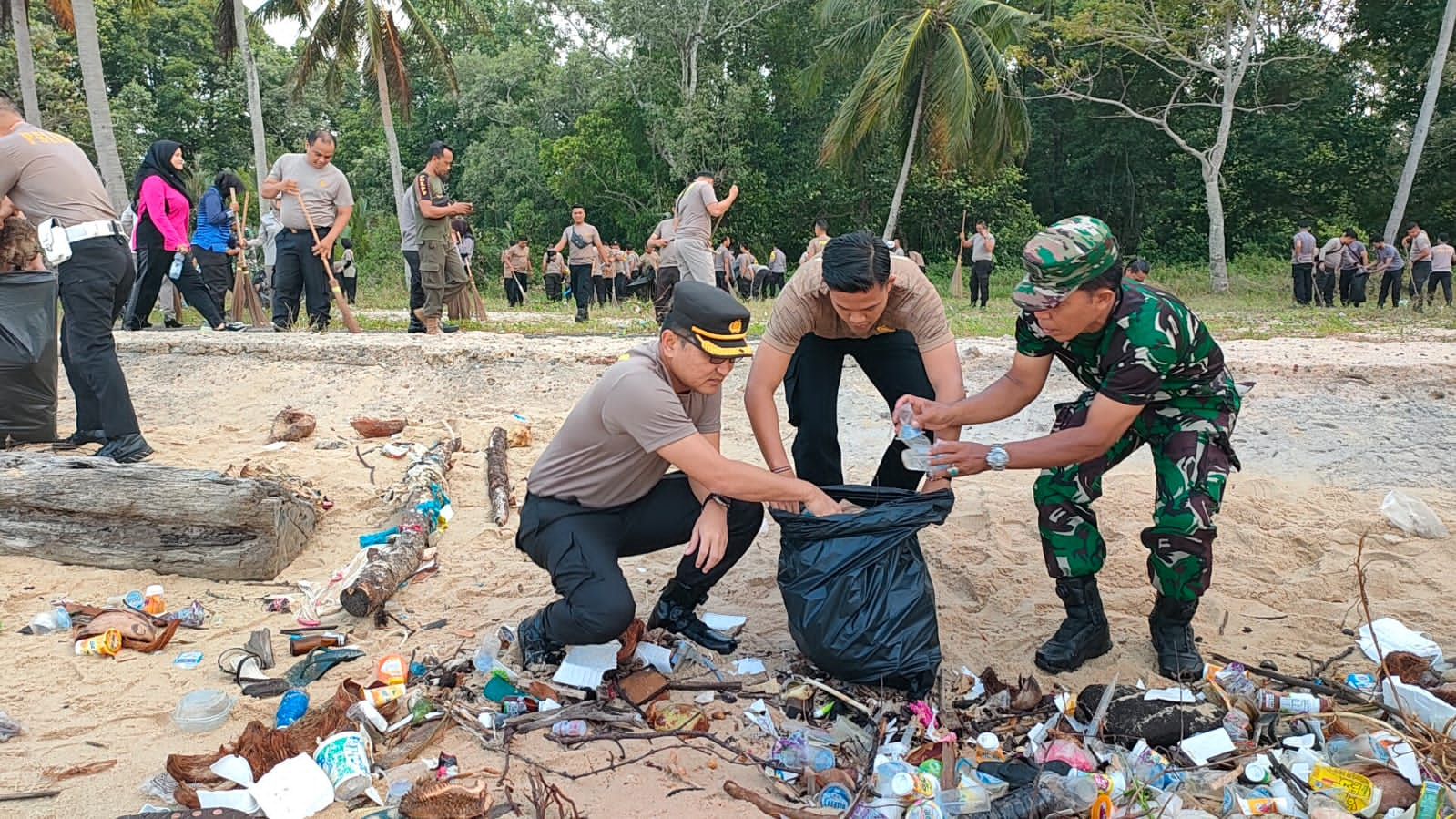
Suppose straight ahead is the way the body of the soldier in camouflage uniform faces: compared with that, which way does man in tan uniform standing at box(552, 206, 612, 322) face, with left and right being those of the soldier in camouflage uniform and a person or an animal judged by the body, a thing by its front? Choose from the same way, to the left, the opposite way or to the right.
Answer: to the left

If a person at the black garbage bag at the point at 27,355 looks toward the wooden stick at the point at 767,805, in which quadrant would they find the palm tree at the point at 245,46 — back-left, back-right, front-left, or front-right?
back-left

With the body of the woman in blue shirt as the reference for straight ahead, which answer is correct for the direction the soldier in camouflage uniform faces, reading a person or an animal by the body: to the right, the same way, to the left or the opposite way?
the opposite way

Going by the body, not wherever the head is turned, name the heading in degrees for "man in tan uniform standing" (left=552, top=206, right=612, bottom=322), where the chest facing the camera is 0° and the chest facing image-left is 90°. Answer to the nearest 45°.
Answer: approximately 0°

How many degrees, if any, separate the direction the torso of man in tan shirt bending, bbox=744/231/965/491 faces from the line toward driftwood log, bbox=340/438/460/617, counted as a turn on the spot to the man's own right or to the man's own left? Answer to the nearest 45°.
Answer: approximately 90° to the man's own right

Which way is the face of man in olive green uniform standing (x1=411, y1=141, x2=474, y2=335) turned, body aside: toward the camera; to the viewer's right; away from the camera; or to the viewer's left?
to the viewer's right
